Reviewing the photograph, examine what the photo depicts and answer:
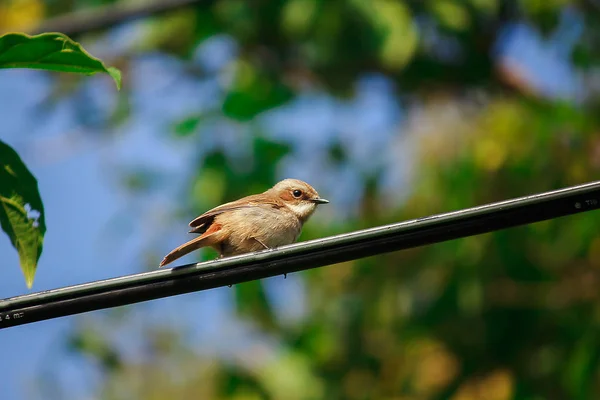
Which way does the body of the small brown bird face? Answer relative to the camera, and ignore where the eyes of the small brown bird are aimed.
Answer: to the viewer's right

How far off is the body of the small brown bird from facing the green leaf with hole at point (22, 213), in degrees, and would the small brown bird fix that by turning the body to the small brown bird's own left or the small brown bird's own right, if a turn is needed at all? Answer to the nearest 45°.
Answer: approximately 135° to the small brown bird's own right
